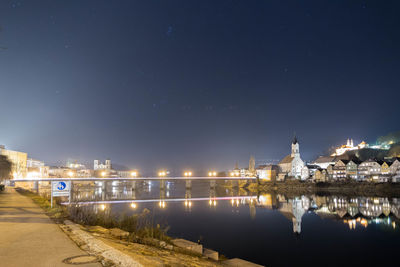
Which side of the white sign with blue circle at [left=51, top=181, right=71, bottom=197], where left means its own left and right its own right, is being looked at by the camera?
front
